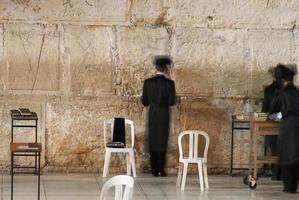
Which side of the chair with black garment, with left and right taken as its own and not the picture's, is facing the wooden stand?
left

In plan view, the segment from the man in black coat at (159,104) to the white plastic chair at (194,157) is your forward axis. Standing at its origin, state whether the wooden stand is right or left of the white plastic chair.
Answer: left

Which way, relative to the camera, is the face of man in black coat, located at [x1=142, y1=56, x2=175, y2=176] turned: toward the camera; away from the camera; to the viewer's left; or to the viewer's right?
away from the camera

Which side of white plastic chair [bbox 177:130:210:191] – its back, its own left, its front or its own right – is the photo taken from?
back
